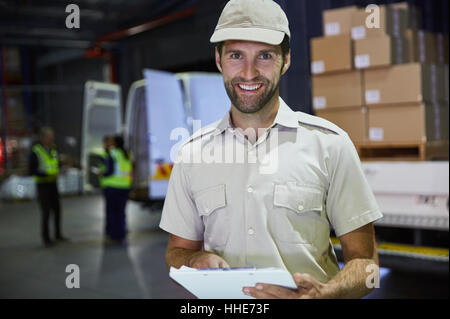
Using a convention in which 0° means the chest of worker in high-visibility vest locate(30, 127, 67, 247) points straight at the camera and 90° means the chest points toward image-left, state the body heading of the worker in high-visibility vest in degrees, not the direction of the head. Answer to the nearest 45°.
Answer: approximately 315°

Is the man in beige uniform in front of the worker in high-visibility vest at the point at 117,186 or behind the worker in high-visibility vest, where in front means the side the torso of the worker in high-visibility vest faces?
behind

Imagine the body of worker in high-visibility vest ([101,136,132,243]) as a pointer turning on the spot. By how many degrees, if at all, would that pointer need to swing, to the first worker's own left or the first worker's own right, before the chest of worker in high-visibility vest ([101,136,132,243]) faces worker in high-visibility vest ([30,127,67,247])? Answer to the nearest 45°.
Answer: approximately 45° to the first worker's own left

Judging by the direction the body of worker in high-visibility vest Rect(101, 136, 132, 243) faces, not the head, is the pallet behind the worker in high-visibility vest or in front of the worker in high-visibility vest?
behind

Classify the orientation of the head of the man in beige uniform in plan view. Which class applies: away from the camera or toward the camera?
toward the camera

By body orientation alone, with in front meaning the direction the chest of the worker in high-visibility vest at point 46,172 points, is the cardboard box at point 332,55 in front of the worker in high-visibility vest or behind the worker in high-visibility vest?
in front

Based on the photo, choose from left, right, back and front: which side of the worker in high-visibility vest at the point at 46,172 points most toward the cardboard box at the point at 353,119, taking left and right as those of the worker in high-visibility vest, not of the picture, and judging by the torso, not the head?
front

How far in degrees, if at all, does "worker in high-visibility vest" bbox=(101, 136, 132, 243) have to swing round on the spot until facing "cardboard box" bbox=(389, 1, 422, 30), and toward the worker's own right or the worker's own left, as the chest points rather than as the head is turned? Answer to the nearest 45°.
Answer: approximately 180°

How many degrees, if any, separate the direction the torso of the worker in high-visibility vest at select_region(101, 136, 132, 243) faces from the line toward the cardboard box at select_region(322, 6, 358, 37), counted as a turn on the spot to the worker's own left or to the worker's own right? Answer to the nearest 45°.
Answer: approximately 135° to the worker's own left

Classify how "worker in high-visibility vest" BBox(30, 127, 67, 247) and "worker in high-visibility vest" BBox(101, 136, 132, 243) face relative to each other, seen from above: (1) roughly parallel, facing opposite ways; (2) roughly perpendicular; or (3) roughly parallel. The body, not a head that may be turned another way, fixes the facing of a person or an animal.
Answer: roughly parallel, facing opposite ways

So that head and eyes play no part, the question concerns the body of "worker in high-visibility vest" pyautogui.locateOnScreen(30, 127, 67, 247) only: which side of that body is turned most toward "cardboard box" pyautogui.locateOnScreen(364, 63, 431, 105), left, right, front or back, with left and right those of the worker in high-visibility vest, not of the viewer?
front

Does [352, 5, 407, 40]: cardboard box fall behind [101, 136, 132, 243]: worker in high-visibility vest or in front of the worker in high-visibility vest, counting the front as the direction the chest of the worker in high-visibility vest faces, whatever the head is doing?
behind

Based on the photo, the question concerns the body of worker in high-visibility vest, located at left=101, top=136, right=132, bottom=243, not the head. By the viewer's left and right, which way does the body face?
facing away from the viewer and to the left of the viewer
